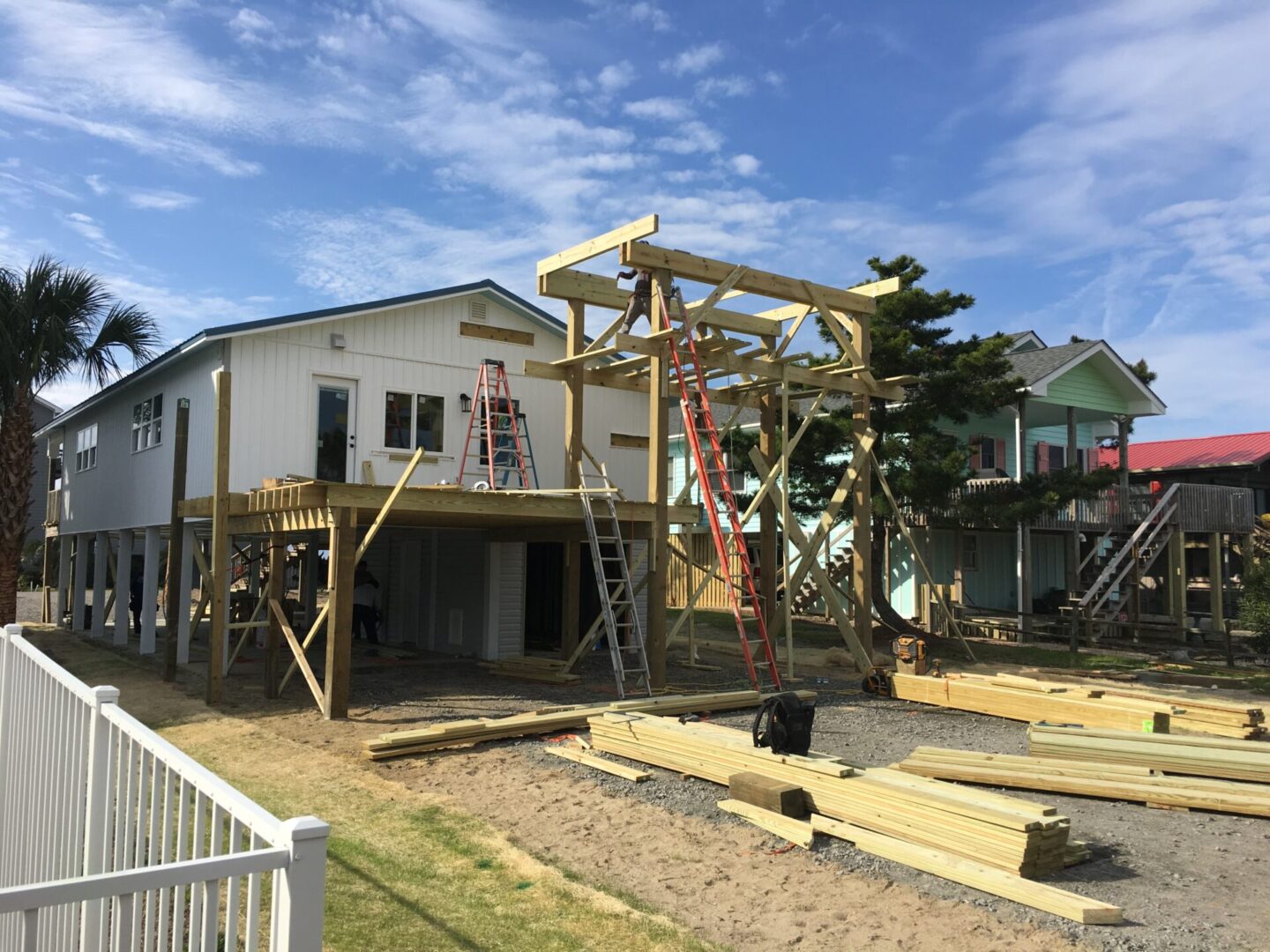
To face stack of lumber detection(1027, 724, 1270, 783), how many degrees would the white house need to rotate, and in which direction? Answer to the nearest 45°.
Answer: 0° — it already faces it

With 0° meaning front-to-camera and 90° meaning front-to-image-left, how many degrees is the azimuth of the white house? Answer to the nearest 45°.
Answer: approximately 315°

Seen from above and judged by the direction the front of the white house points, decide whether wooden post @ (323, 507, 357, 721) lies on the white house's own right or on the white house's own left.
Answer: on the white house's own right

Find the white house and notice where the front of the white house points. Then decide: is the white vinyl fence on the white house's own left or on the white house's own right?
on the white house's own right

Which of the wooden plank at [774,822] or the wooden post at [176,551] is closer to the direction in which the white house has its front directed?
the wooden plank

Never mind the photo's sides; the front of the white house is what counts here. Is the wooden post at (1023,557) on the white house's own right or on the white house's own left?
on the white house's own left

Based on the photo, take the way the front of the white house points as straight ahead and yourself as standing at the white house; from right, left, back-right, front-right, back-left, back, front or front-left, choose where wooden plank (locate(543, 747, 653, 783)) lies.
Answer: front-right
